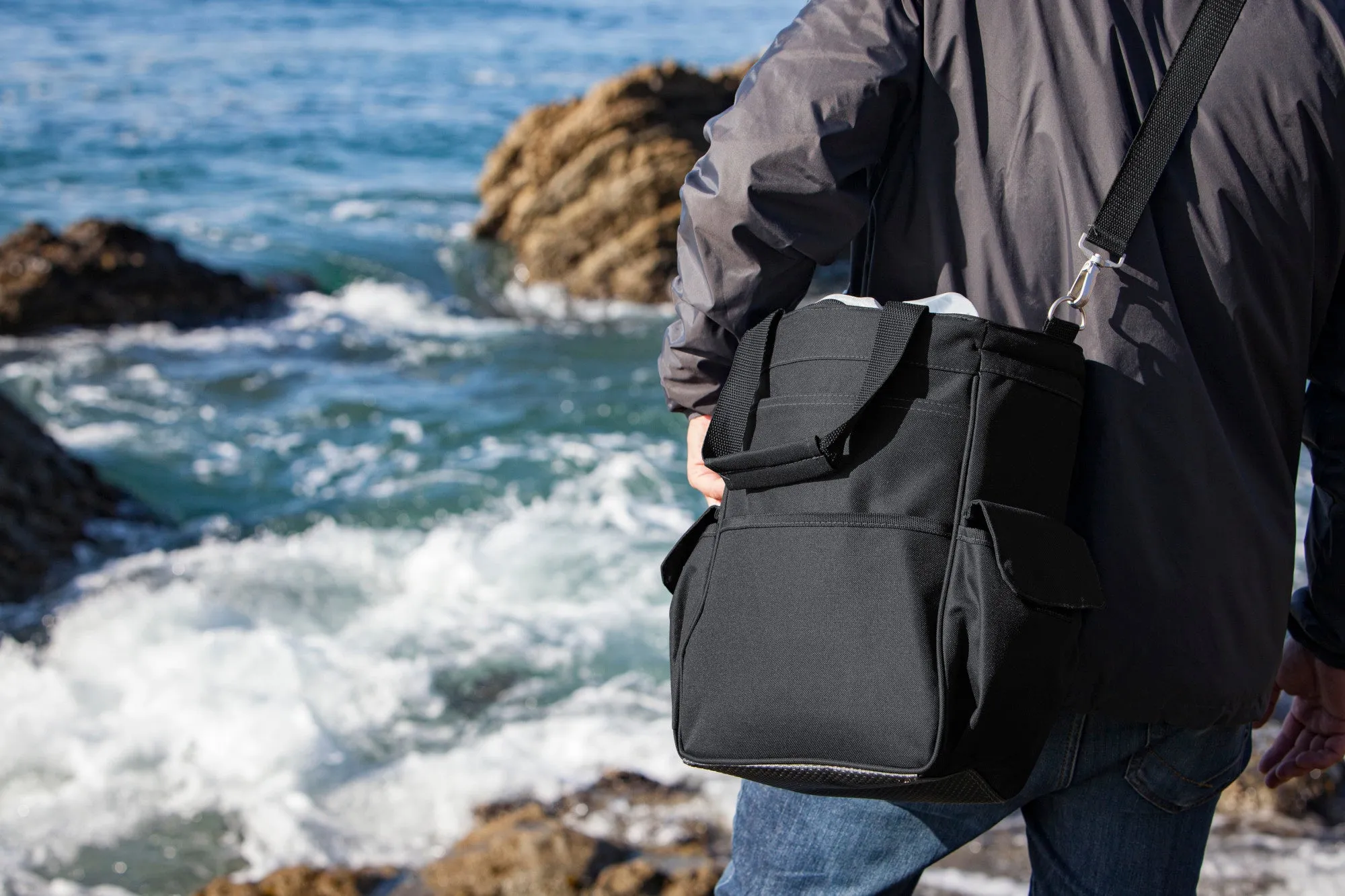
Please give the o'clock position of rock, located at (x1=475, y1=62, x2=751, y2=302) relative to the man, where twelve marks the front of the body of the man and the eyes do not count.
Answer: The rock is roughly at 1 o'clock from the man.

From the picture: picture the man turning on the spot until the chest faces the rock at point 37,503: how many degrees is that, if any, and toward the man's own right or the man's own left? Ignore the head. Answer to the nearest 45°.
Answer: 0° — they already face it

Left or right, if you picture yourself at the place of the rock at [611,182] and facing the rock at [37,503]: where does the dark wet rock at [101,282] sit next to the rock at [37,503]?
right

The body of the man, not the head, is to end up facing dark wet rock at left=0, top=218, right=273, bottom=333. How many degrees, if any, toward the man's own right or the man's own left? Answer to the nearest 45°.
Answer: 0° — they already face it

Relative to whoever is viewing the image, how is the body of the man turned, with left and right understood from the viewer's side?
facing away from the viewer and to the left of the viewer
